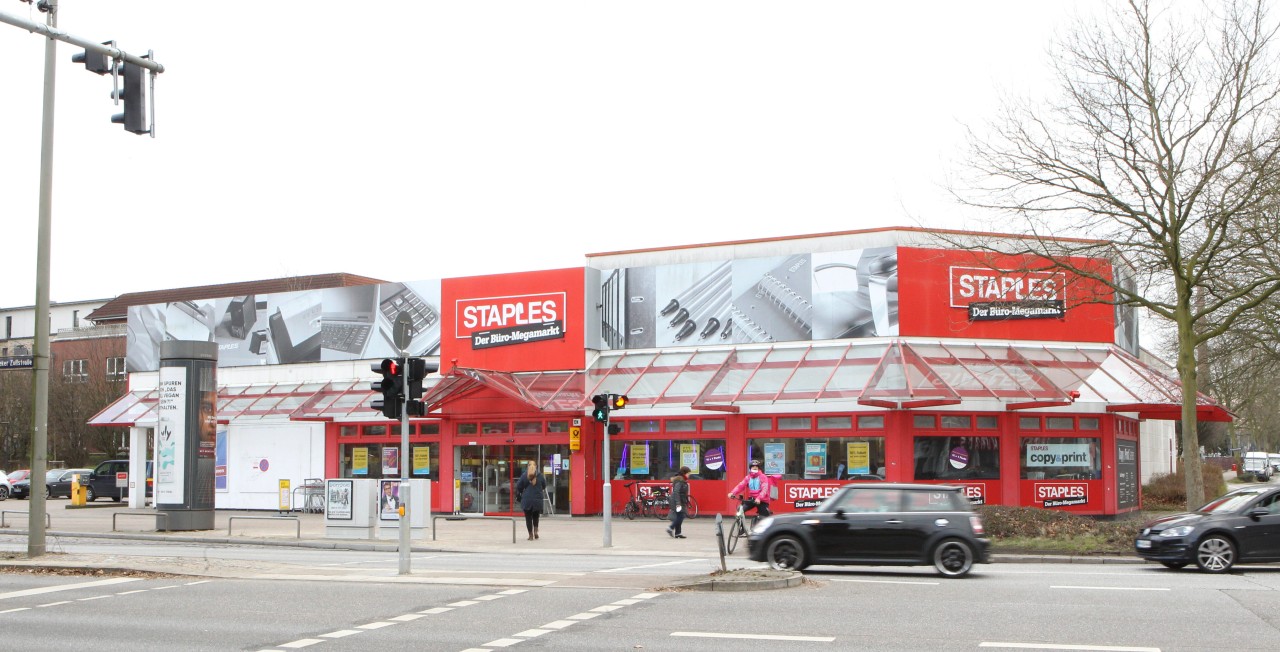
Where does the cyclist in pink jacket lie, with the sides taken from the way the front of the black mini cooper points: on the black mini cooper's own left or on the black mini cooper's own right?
on the black mini cooper's own right

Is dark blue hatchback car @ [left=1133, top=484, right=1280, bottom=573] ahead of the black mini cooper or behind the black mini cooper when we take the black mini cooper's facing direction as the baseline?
behind

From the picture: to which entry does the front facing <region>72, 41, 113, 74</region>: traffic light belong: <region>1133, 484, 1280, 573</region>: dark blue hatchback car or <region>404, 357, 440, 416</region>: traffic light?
the dark blue hatchback car

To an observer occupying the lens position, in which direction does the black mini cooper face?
facing to the left of the viewer

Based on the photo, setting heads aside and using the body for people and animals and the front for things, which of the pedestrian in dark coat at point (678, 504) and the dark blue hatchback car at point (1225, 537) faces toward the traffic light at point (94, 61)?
the dark blue hatchback car

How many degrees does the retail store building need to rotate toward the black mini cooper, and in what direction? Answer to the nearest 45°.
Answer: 0° — it already faces it

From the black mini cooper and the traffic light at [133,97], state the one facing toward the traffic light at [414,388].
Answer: the black mini cooper
